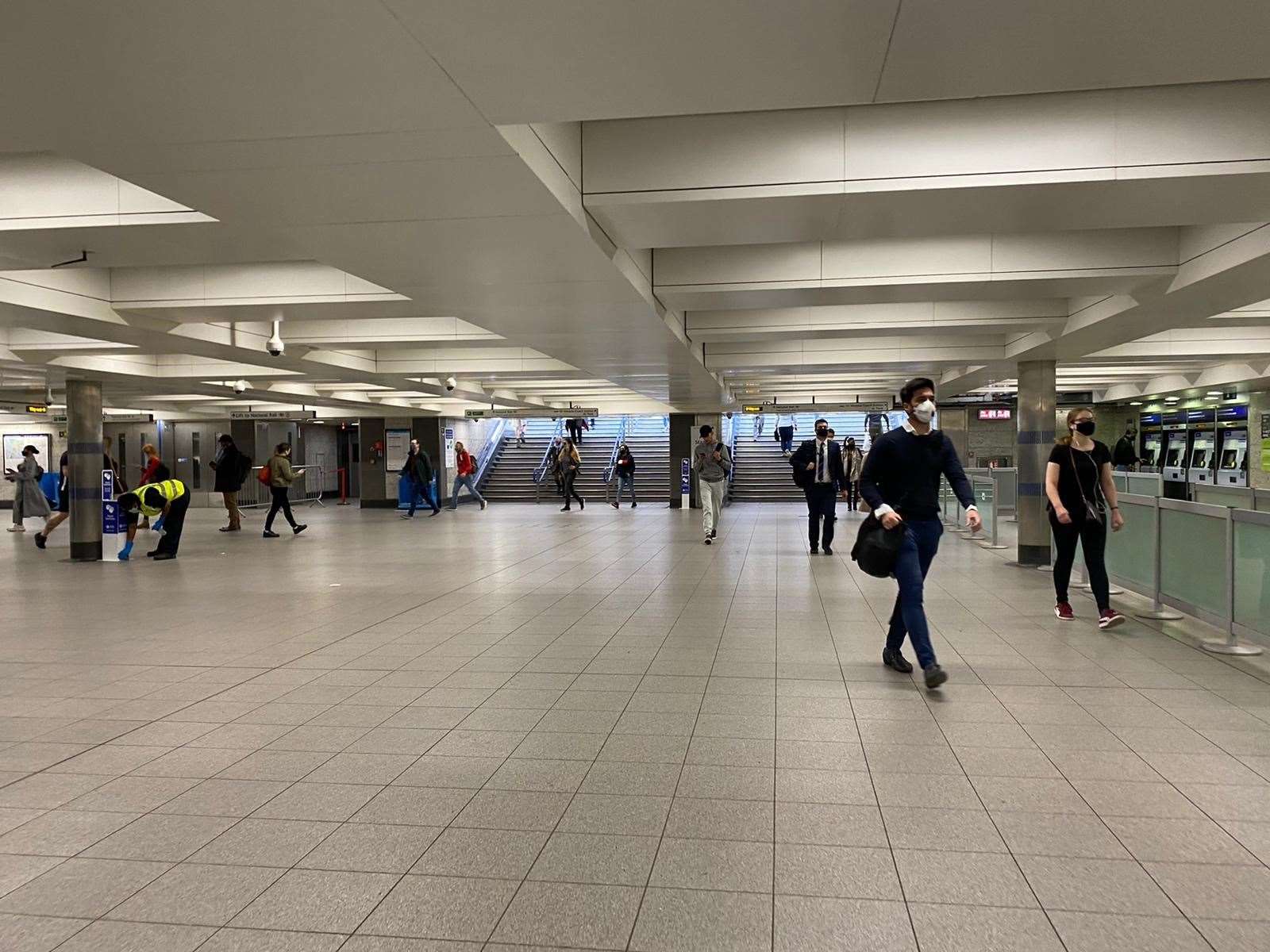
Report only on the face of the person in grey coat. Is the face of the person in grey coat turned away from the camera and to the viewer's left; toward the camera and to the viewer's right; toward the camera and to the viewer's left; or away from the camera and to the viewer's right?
toward the camera and to the viewer's left

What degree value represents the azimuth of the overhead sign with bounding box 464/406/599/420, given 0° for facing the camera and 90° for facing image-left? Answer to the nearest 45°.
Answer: approximately 0°

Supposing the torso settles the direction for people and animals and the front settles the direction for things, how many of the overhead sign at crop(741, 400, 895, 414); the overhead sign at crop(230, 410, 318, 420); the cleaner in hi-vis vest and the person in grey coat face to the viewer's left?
2

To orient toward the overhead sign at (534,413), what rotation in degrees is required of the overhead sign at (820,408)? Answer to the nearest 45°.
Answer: approximately 90° to its right

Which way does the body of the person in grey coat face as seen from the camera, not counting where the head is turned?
to the viewer's left

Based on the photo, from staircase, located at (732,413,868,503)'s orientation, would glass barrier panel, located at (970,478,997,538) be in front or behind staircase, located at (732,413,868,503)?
in front

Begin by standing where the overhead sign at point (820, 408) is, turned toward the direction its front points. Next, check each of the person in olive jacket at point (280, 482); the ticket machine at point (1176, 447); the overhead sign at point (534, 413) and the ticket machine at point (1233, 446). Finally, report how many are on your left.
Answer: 2

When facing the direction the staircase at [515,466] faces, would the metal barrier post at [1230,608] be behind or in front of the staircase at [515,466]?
in front

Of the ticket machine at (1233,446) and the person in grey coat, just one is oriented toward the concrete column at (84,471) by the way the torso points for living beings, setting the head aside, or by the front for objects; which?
the ticket machine
